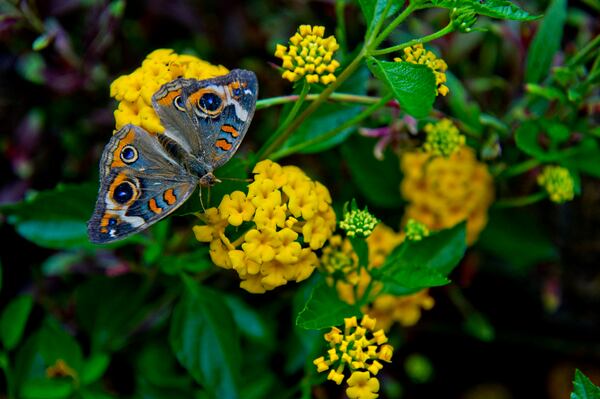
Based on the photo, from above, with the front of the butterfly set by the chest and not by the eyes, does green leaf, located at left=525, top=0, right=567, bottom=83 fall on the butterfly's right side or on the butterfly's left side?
on the butterfly's left side

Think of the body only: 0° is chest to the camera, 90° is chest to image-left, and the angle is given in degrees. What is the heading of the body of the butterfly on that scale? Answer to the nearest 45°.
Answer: approximately 315°

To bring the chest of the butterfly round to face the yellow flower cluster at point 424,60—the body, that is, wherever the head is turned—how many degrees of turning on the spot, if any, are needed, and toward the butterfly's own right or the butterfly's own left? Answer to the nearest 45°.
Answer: approximately 45° to the butterfly's own left
